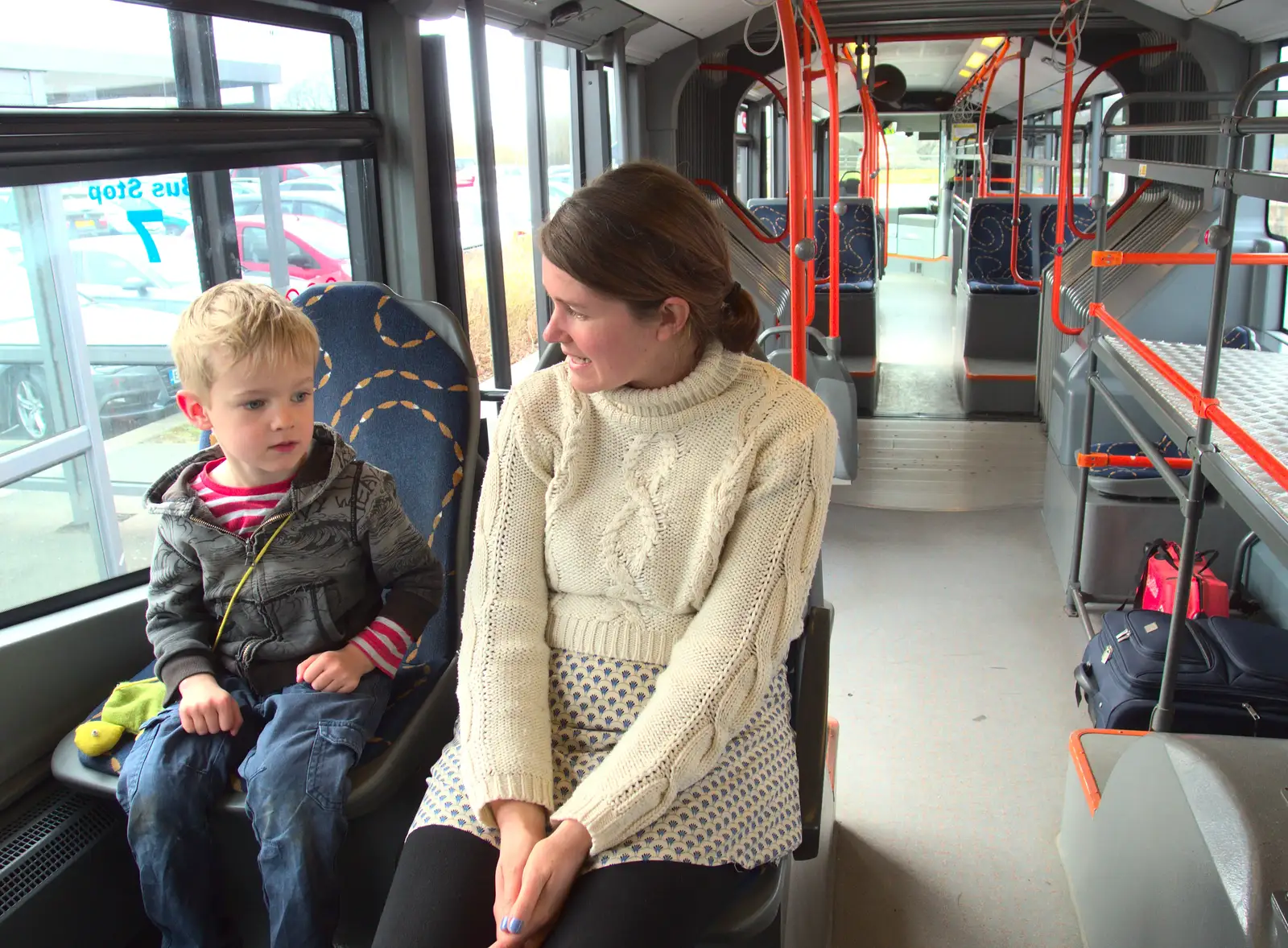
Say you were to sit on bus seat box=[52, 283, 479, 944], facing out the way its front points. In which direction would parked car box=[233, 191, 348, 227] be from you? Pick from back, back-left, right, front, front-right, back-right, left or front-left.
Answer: back-right

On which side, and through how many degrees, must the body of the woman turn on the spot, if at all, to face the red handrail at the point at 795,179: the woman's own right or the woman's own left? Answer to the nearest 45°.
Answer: approximately 135° to the woman's own right

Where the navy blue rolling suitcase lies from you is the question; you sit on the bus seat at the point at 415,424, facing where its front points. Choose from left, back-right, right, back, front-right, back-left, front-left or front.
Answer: back-left

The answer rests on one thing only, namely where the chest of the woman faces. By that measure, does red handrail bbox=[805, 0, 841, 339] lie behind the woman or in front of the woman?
behind

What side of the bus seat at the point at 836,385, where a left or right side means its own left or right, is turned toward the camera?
back

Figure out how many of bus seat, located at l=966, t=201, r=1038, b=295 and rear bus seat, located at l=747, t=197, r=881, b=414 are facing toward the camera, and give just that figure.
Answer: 2

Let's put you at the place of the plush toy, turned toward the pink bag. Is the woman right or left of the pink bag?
right

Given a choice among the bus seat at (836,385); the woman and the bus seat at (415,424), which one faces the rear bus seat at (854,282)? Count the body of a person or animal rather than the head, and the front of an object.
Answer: the bus seat at (836,385)

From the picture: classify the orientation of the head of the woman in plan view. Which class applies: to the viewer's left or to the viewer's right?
to the viewer's left
